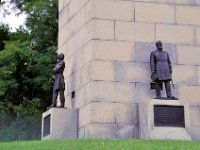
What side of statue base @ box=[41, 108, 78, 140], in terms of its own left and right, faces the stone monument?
back

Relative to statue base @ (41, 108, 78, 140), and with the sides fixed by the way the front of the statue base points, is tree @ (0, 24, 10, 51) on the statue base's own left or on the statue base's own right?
on the statue base's own right

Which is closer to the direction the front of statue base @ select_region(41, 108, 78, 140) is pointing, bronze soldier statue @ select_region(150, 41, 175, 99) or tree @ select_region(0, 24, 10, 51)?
the tree

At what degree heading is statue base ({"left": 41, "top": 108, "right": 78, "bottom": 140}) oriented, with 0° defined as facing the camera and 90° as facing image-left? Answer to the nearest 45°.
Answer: approximately 90°

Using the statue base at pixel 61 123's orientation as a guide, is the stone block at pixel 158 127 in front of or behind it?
behind

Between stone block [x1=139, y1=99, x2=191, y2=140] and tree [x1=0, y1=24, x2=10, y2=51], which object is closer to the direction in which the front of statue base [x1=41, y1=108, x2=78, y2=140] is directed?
the tree

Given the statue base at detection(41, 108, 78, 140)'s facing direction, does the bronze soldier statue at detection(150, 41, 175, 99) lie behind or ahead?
behind

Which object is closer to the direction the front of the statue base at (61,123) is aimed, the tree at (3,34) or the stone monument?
the tree
